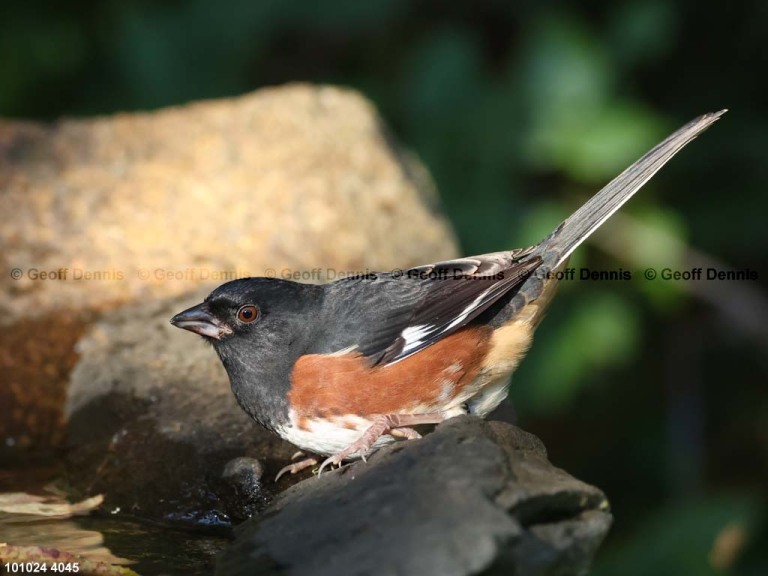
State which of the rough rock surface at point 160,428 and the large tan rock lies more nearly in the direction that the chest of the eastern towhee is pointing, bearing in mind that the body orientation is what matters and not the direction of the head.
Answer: the rough rock surface

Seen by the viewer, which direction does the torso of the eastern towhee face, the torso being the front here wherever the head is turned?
to the viewer's left

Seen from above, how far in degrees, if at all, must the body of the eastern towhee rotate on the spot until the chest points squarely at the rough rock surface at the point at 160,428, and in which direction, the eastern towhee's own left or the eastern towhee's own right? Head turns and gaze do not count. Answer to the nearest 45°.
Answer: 0° — it already faces it

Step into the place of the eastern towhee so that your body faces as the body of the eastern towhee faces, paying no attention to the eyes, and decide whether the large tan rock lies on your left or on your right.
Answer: on your right
